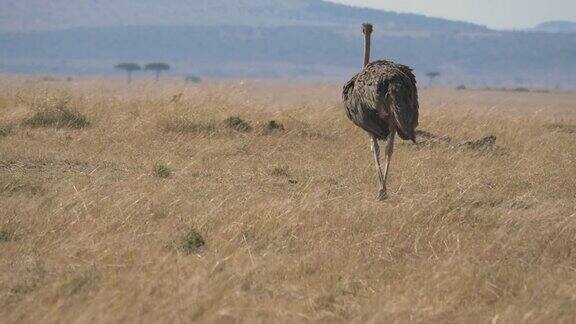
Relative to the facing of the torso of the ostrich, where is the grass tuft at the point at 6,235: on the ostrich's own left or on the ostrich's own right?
on the ostrich's own left

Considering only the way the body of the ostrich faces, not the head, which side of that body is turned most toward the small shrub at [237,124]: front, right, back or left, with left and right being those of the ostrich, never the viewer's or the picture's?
front

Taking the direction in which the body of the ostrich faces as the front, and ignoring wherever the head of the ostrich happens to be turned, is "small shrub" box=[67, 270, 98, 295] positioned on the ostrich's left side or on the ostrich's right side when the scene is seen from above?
on the ostrich's left side

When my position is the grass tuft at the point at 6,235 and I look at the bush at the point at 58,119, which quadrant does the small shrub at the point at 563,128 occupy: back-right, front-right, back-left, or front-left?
front-right

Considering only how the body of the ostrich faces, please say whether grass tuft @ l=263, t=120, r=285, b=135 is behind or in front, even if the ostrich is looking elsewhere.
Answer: in front

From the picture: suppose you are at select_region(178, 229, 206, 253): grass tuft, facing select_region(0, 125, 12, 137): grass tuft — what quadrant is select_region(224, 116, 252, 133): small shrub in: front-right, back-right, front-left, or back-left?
front-right

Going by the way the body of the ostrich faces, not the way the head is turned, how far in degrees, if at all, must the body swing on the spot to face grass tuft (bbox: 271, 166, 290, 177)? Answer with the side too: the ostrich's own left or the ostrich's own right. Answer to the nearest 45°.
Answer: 0° — it already faces it

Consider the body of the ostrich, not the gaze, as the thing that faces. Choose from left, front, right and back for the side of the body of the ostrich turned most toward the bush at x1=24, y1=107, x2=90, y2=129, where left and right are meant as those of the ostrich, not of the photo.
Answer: front

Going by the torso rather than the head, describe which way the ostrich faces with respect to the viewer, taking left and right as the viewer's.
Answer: facing away from the viewer and to the left of the viewer
